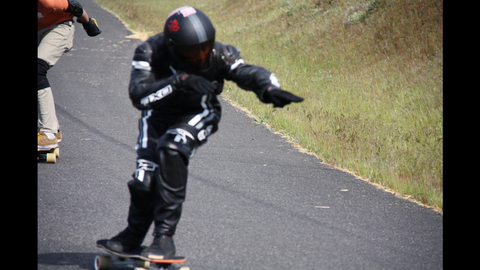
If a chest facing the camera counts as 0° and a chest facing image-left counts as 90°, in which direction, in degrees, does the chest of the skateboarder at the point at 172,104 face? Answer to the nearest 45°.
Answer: approximately 0°
